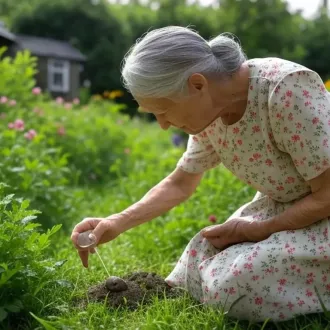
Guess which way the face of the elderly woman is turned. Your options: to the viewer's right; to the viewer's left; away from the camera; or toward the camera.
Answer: to the viewer's left

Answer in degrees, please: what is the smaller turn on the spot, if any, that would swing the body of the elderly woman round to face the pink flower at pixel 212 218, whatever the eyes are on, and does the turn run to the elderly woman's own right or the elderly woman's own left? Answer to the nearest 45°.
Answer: approximately 90° to the elderly woman's own right

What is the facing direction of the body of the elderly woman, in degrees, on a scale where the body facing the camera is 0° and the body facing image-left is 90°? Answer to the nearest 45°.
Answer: approximately 90°

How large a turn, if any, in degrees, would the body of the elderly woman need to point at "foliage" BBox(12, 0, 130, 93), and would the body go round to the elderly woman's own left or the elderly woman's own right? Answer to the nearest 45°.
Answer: approximately 90° to the elderly woman's own right

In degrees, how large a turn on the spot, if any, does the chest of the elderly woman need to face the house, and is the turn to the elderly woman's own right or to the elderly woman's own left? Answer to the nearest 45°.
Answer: approximately 90° to the elderly woman's own right

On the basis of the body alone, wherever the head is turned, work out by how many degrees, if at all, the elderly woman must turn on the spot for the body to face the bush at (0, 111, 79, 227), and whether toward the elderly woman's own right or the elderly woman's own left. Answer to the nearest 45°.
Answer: approximately 45° to the elderly woman's own right
